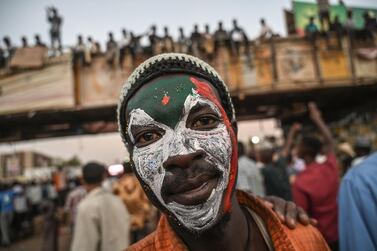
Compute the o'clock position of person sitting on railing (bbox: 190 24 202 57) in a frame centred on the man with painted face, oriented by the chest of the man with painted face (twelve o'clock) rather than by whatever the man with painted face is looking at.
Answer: The person sitting on railing is roughly at 6 o'clock from the man with painted face.

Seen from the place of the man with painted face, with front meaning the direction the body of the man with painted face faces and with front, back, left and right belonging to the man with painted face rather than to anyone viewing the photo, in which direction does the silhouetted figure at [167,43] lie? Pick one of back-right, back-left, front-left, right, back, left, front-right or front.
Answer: back

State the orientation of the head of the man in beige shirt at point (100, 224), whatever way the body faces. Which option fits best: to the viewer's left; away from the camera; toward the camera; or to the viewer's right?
away from the camera

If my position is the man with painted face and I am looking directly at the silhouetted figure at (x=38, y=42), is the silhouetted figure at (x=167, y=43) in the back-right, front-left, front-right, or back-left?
front-right

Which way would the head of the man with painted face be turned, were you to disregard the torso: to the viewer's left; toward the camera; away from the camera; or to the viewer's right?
toward the camera

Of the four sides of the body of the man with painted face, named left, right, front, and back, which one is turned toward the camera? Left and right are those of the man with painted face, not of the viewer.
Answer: front

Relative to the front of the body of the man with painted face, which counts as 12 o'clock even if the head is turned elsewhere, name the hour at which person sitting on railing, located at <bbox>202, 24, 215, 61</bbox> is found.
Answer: The person sitting on railing is roughly at 6 o'clock from the man with painted face.
